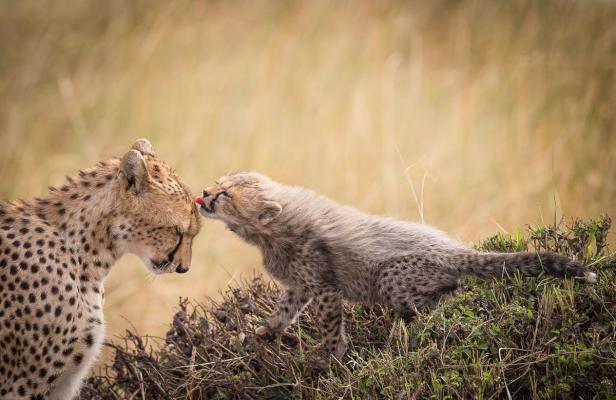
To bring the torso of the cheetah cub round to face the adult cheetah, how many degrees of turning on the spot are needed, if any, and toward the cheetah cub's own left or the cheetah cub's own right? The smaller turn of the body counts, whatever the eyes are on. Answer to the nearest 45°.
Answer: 0° — it already faces it

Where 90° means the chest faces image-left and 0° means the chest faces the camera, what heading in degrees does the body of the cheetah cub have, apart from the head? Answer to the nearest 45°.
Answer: approximately 90°

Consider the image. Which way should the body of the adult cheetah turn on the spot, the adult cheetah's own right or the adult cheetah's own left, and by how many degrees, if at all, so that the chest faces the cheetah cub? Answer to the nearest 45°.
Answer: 0° — it already faces it

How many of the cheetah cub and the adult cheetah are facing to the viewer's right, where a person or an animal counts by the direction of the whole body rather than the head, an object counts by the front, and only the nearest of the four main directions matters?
1

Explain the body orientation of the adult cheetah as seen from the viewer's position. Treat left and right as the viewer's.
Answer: facing to the right of the viewer

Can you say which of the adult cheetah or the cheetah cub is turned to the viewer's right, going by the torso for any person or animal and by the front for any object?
the adult cheetah
